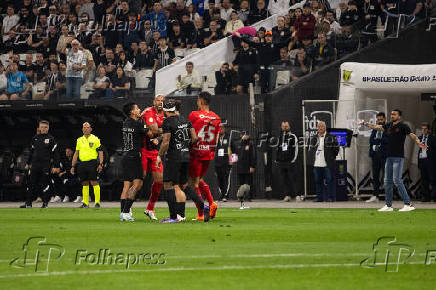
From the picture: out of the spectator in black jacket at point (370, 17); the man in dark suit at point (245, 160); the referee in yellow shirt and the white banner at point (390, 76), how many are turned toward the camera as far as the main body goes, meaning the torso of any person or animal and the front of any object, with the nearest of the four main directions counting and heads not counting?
4

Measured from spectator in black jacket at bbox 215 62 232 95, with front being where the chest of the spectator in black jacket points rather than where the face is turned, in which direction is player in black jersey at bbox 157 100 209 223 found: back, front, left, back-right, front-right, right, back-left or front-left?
front

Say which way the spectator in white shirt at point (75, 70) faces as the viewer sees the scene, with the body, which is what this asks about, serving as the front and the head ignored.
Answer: toward the camera

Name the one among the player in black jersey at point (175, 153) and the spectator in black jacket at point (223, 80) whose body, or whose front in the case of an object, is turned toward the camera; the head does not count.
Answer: the spectator in black jacket

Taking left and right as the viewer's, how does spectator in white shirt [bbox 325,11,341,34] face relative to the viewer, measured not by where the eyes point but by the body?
facing the viewer and to the left of the viewer

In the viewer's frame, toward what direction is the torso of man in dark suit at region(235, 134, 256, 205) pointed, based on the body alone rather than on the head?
toward the camera

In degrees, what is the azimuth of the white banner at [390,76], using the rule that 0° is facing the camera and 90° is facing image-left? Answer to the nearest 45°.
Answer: approximately 0°

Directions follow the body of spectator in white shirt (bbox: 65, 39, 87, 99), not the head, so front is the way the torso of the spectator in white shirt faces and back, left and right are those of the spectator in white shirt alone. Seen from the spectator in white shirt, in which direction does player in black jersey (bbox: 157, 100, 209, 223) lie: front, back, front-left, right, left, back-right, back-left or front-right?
front

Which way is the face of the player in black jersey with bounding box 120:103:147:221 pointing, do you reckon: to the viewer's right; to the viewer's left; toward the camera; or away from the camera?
to the viewer's right

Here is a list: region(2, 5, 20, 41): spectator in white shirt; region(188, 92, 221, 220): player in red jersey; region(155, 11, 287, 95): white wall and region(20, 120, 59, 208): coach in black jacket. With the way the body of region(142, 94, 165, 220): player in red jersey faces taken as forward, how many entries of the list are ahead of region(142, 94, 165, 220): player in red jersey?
1

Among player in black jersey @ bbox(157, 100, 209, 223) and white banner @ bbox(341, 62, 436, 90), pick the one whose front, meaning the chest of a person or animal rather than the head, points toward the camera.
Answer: the white banner
